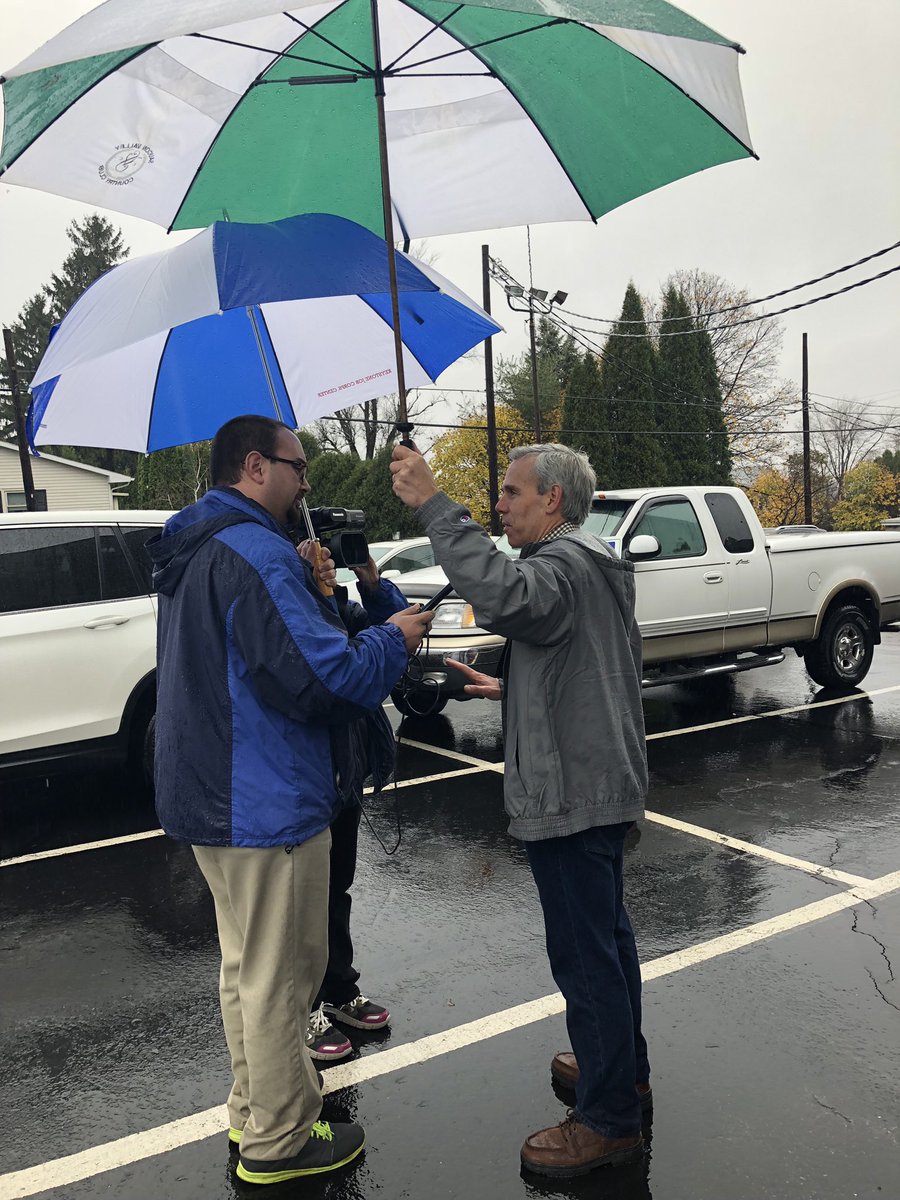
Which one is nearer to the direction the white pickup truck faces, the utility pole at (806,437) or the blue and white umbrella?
the blue and white umbrella

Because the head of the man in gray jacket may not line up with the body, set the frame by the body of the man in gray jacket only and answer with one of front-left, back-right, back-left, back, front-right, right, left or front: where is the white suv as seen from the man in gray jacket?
front-right

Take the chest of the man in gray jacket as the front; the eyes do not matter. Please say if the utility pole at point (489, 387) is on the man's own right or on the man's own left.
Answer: on the man's own right

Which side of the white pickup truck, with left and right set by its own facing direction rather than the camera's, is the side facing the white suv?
front

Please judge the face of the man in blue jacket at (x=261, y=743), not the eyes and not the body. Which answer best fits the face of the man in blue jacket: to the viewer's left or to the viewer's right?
to the viewer's right

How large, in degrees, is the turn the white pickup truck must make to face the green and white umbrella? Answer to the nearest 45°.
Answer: approximately 45° to its left

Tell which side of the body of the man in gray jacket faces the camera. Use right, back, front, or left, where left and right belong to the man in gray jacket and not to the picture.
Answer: left

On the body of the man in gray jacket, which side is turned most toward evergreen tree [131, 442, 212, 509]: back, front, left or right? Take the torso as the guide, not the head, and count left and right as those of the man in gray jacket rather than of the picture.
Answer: right
